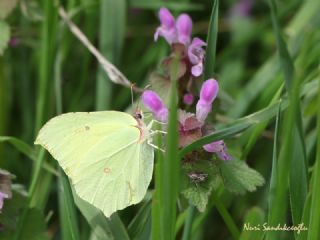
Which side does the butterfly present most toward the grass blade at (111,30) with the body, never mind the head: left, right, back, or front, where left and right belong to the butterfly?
left

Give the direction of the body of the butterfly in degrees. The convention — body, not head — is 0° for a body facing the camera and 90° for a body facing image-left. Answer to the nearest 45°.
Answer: approximately 270°
